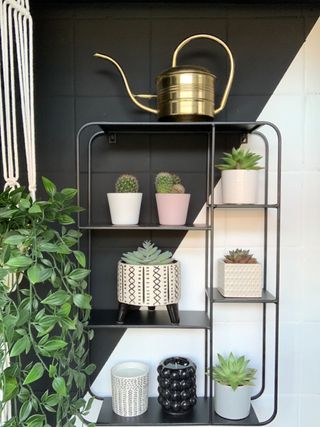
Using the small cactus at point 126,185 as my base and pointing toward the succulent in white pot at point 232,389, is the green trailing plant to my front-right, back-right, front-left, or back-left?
back-right

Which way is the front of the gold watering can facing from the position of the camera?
facing to the left of the viewer

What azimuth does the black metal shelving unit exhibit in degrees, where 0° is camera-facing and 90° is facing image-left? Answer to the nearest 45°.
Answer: approximately 0°
